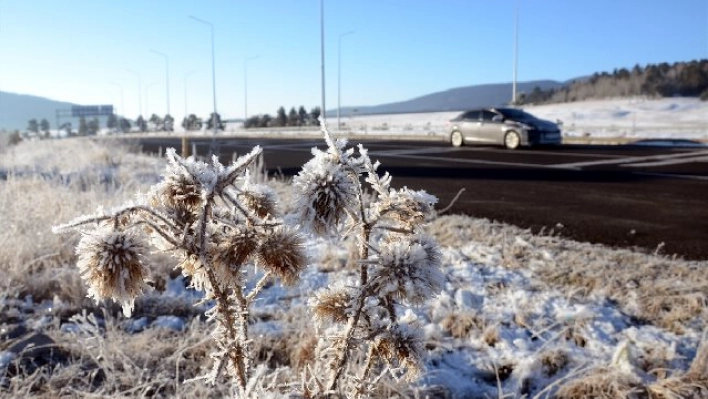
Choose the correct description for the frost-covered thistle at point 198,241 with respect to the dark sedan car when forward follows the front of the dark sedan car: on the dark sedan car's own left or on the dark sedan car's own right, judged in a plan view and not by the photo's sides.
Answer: on the dark sedan car's own right

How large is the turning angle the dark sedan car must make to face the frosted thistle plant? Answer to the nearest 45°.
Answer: approximately 45° to its right

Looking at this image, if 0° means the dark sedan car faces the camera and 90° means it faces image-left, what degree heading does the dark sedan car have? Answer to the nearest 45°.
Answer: approximately 315°

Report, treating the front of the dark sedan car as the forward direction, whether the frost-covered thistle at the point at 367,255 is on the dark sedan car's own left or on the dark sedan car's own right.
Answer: on the dark sedan car's own right
